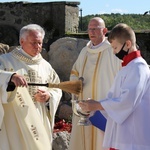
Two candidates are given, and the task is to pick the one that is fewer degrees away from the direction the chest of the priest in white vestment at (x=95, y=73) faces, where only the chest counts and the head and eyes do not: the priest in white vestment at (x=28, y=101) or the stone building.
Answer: the priest in white vestment

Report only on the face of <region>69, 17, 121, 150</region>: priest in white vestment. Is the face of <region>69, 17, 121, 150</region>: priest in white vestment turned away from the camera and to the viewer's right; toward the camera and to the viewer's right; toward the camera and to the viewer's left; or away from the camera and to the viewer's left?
toward the camera and to the viewer's left

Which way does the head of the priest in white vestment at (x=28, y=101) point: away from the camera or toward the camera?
toward the camera

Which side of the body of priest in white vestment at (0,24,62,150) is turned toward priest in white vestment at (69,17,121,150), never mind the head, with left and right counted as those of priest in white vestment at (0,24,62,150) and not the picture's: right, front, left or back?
left

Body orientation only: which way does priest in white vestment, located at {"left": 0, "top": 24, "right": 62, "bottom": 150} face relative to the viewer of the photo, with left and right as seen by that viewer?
facing the viewer and to the right of the viewer

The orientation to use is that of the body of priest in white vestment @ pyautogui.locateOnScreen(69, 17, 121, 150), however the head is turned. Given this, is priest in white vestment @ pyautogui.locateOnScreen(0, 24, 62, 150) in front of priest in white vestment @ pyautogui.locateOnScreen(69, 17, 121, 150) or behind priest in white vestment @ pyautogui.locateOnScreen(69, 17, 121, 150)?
in front

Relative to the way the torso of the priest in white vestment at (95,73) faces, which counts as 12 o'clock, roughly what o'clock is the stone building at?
The stone building is roughly at 4 o'clock from the priest in white vestment.

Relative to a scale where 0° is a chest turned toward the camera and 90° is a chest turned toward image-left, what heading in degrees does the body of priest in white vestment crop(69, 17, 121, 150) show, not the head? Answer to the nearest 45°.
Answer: approximately 45°

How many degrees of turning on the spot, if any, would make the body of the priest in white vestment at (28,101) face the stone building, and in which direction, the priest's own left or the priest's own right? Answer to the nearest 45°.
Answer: approximately 135° to the priest's own left

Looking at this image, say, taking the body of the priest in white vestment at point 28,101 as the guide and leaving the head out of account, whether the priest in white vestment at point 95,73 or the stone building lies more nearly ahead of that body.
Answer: the priest in white vestment

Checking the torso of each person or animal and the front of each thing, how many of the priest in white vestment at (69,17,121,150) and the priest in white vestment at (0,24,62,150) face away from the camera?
0
